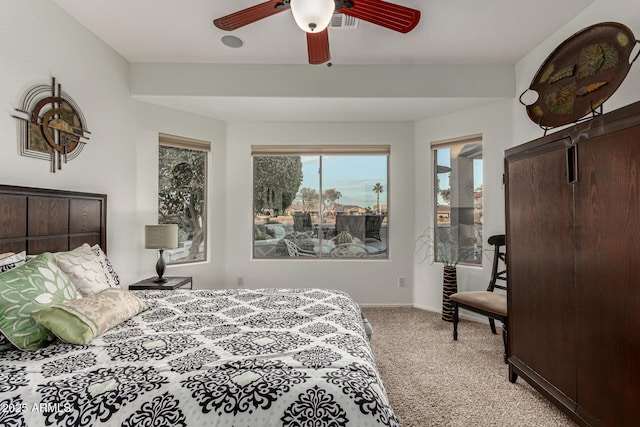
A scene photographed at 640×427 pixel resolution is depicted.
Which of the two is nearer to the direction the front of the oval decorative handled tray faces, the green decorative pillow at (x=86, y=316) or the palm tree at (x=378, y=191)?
the green decorative pillow

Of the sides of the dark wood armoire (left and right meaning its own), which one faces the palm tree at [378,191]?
right

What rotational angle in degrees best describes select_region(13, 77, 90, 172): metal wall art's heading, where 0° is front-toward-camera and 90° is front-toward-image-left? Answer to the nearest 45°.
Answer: approximately 315°

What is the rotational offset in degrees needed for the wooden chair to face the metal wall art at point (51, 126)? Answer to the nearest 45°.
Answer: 0° — it already faces it

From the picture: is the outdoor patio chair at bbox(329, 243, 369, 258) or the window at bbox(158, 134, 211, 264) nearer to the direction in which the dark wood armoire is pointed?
the window
